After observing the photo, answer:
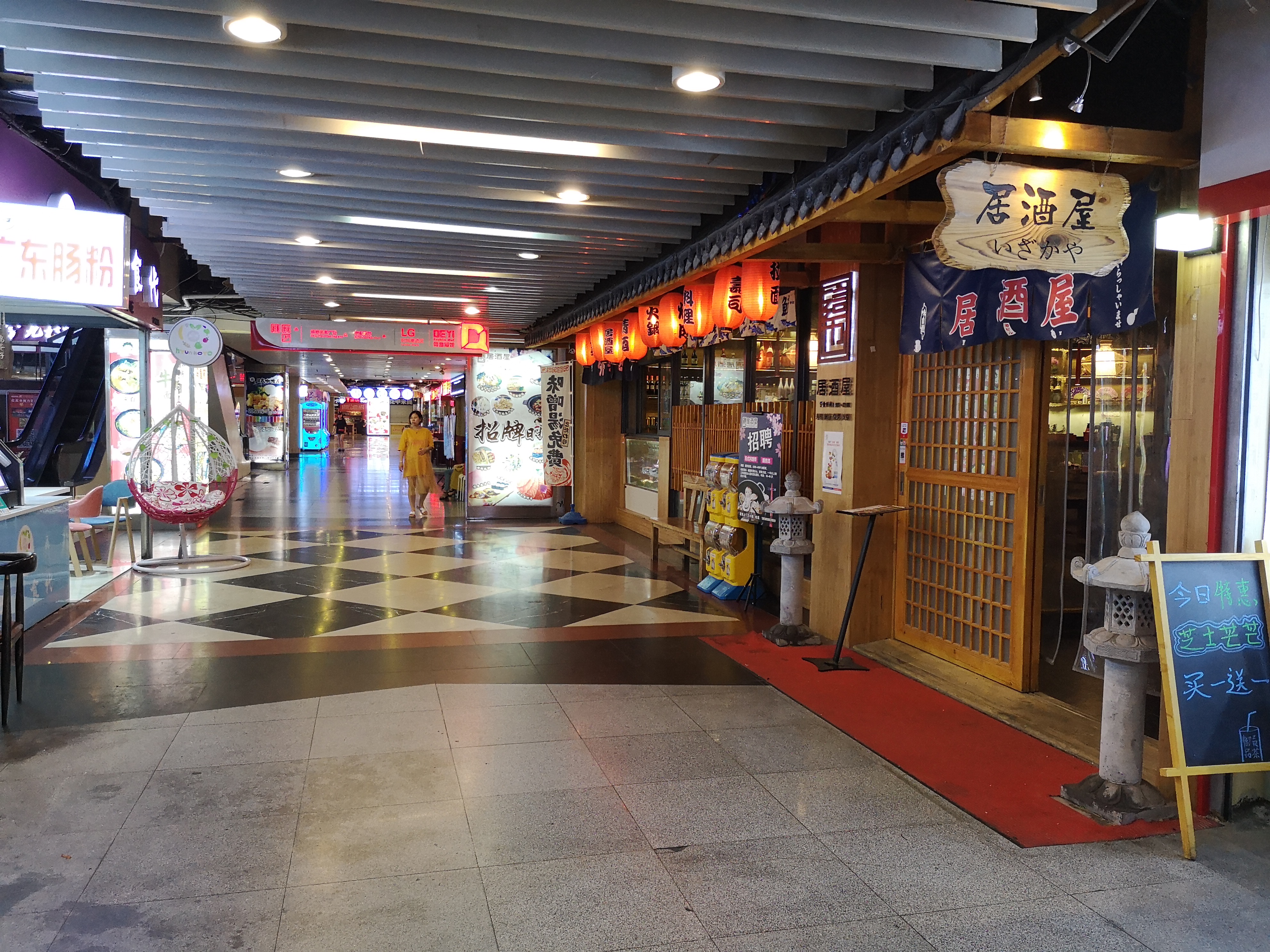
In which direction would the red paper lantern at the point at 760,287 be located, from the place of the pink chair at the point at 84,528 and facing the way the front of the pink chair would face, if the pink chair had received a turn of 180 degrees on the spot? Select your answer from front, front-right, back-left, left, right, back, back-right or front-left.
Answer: front-right

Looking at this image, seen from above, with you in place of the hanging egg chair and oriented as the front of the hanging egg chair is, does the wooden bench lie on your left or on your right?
on your left

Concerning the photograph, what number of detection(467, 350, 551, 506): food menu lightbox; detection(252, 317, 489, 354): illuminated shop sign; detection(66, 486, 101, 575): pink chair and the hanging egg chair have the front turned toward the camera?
3

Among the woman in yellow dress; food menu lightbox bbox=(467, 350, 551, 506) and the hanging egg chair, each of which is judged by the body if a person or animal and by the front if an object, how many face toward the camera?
3

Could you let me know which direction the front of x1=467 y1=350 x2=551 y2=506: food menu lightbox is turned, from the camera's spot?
facing the viewer

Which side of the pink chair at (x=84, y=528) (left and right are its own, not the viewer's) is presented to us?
left

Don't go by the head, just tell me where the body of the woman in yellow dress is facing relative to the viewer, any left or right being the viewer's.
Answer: facing the viewer

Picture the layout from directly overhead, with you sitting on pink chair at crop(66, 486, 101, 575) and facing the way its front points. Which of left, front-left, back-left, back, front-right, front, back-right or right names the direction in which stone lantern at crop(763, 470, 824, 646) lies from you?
back-left

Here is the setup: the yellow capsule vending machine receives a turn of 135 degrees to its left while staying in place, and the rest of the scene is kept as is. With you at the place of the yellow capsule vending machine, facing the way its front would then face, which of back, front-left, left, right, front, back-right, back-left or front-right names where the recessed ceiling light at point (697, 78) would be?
right

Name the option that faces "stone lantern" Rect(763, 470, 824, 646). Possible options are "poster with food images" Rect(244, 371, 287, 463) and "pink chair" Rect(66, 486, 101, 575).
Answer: the poster with food images
